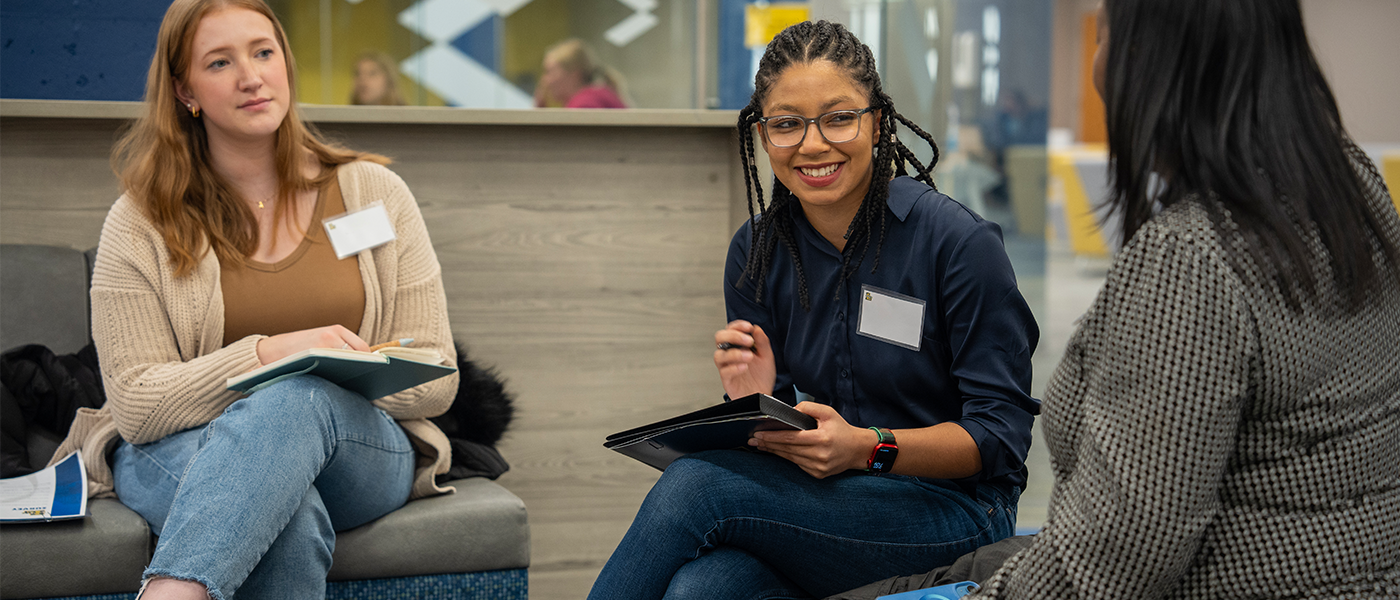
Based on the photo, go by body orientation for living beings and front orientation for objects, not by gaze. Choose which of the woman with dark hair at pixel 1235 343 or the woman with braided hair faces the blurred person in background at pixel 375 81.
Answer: the woman with dark hair

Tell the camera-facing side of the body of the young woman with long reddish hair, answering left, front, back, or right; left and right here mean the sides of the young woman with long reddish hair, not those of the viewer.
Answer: front

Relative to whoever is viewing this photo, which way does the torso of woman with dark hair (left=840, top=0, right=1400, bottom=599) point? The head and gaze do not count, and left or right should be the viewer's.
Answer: facing away from the viewer and to the left of the viewer

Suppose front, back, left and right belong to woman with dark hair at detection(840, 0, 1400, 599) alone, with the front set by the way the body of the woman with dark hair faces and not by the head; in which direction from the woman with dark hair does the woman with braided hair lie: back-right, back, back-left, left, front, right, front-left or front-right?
front

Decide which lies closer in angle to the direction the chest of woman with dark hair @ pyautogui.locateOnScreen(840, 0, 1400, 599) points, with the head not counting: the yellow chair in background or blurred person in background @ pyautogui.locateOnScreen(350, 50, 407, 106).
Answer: the blurred person in background

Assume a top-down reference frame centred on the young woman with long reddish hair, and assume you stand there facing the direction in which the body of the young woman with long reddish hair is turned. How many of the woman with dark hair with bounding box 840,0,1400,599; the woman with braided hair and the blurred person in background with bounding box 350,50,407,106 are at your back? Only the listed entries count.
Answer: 1

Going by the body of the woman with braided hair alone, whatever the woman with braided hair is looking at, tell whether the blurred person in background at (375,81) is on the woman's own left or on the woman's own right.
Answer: on the woman's own right

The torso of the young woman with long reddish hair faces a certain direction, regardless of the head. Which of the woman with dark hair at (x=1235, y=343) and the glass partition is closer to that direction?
the woman with dark hair

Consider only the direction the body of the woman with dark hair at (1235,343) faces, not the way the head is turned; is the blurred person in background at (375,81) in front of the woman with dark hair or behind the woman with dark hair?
in front

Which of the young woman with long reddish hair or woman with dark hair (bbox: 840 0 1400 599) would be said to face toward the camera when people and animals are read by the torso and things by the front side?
the young woman with long reddish hair

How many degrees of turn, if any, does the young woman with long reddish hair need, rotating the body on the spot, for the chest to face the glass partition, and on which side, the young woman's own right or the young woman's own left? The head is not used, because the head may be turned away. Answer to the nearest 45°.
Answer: approximately 180°

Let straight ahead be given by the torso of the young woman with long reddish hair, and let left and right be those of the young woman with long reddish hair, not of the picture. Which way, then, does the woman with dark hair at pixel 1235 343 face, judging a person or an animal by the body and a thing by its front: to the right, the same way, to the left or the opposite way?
the opposite way
